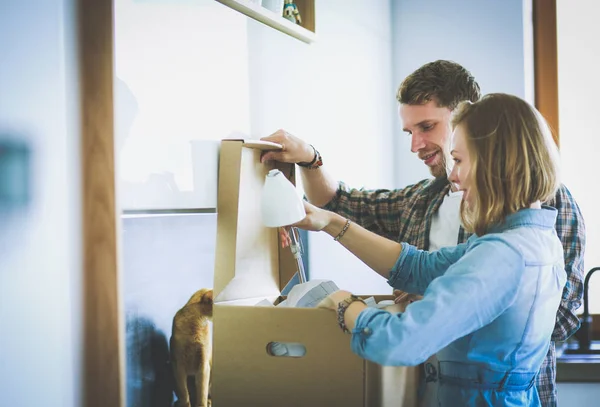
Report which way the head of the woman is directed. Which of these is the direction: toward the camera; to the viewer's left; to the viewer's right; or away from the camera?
to the viewer's left

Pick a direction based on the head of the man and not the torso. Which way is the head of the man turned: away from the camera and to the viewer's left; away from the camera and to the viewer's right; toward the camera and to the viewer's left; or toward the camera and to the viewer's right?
toward the camera and to the viewer's left

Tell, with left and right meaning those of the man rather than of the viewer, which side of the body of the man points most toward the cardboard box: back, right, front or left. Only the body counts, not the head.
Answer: front

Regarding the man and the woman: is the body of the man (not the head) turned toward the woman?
no

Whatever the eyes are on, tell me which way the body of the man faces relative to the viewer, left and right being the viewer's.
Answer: facing the viewer and to the left of the viewer

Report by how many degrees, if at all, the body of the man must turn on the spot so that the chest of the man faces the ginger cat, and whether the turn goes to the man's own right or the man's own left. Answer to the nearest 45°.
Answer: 0° — they already face it
